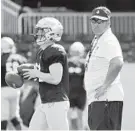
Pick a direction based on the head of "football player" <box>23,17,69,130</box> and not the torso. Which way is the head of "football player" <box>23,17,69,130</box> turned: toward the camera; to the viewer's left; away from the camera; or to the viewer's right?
to the viewer's left

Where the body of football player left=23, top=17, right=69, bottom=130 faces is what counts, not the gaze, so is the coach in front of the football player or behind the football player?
behind

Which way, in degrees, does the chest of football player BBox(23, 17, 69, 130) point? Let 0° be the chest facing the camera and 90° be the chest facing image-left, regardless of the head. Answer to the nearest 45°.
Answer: approximately 90°

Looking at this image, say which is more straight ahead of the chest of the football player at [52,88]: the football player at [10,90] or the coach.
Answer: the football player

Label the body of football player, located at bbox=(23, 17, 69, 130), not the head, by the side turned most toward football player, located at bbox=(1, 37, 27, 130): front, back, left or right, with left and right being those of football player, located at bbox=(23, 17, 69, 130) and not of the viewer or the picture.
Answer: right
